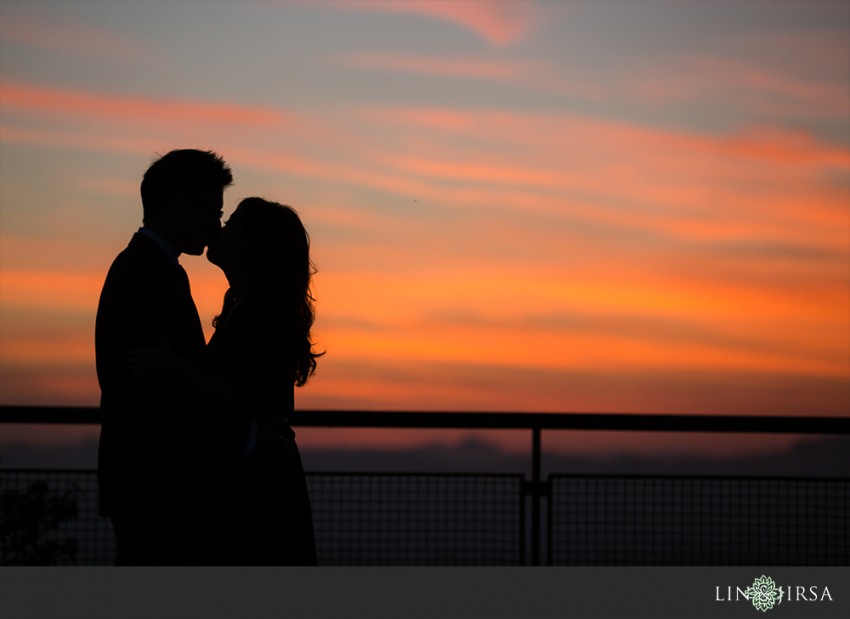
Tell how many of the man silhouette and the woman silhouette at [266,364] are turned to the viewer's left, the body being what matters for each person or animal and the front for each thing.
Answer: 1

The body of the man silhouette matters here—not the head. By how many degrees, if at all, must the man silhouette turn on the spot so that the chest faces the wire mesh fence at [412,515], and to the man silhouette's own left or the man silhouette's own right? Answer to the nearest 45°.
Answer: approximately 45° to the man silhouette's own left

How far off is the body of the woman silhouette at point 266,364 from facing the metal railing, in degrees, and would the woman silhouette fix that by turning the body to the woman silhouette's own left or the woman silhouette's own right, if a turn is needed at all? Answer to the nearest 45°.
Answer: approximately 135° to the woman silhouette's own right

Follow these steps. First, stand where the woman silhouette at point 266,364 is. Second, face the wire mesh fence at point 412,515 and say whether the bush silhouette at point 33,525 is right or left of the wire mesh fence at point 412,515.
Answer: left

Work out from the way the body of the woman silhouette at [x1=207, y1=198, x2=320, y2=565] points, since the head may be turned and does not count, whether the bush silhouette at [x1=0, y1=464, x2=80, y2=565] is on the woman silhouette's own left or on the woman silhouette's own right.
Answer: on the woman silhouette's own right

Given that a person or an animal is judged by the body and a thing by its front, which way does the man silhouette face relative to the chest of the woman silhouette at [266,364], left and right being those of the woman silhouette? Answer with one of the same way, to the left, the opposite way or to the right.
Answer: the opposite way

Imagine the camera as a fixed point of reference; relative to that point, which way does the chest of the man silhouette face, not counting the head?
to the viewer's right

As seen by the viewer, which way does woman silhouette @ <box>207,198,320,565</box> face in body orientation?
to the viewer's left

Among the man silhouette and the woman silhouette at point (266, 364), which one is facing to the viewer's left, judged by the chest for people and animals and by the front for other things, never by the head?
the woman silhouette
